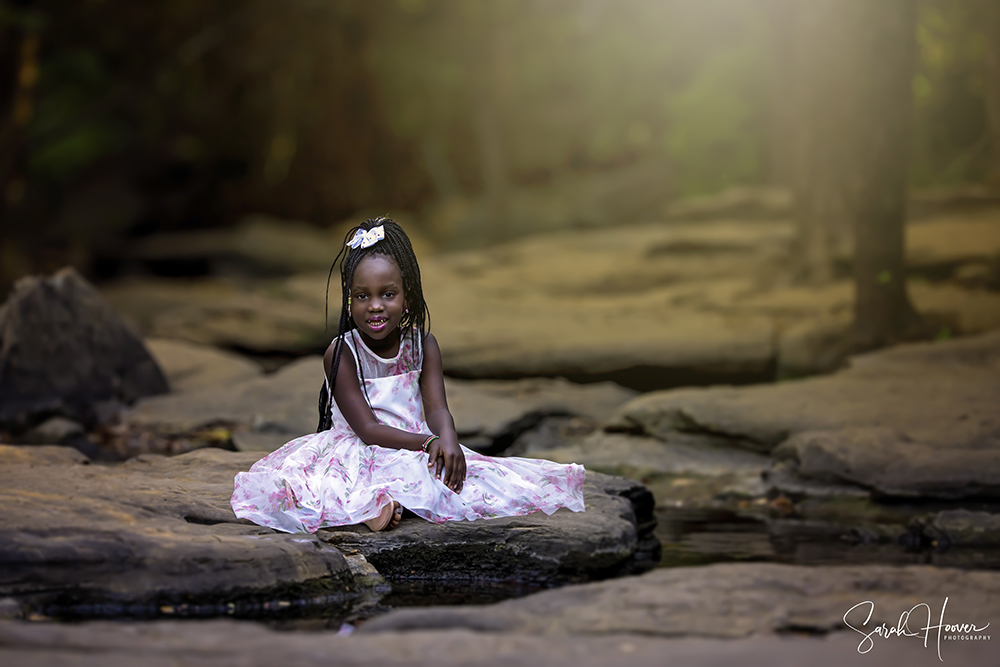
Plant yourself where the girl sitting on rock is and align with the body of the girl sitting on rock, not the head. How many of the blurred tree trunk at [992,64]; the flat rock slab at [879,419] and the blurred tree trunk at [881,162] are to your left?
3

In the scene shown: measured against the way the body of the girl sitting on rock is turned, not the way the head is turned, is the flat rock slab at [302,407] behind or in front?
behind

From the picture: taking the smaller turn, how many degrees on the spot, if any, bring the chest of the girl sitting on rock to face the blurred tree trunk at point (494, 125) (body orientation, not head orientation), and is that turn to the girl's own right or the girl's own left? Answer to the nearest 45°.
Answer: approximately 135° to the girl's own left

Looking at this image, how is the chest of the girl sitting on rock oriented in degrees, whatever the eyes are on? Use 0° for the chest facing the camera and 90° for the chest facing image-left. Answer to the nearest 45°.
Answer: approximately 315°
